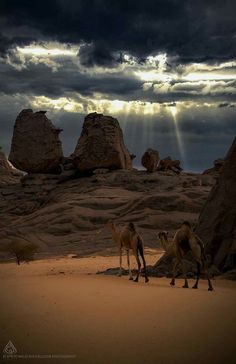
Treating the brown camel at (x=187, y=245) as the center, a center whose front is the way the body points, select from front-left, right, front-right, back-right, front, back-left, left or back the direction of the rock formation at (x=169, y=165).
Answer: front-right

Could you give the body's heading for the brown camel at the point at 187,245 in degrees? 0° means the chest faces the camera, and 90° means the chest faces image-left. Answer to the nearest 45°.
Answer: approximately 135°

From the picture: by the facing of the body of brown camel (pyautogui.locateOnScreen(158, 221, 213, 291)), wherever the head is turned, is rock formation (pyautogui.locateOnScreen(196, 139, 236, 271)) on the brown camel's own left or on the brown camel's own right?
on the brown camel's own right

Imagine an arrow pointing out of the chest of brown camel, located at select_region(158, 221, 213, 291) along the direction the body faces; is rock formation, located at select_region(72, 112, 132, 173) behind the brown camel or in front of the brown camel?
in front

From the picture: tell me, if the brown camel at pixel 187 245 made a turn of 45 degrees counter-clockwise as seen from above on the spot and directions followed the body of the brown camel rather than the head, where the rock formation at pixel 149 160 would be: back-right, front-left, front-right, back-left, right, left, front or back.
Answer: right
